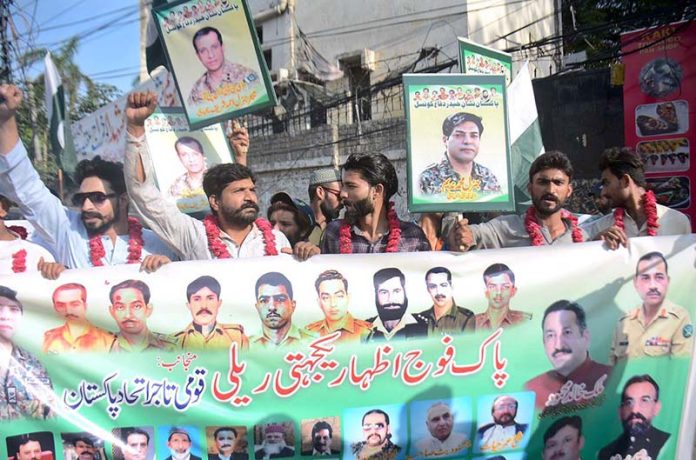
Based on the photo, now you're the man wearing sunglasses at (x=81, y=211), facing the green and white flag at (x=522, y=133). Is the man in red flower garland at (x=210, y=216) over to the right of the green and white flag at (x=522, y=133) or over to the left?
right

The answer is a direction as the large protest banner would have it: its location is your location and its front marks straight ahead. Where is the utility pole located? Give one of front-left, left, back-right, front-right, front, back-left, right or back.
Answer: back-right

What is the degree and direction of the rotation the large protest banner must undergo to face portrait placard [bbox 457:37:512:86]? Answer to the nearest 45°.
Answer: approximately 135° to its left

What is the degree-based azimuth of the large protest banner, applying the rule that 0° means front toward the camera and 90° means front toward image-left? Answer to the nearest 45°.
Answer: approximately 0°

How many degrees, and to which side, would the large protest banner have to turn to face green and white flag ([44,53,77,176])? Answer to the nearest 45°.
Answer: approximately 135° to its right
